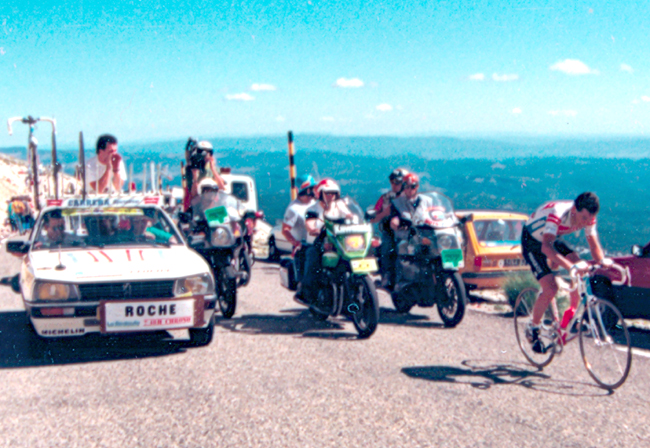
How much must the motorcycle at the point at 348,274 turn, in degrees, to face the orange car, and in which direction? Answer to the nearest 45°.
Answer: approximately 90° to its left

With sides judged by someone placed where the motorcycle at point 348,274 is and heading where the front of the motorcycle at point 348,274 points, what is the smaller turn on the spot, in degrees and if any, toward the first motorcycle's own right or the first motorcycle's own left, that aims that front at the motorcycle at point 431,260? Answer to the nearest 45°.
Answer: approximately 90° to the first motorcycle's own left

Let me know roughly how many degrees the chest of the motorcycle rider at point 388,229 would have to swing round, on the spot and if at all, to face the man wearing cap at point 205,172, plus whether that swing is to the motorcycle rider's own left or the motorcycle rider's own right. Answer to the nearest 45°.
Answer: approximately 135° to the motorcycle rider's own right

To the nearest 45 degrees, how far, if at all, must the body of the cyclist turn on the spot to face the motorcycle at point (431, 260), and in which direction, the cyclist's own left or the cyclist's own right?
approximately 180°

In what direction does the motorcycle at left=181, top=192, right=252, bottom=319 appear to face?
toward the camera

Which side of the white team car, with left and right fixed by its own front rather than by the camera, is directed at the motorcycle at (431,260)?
left

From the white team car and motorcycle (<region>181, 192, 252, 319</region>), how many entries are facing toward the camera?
2

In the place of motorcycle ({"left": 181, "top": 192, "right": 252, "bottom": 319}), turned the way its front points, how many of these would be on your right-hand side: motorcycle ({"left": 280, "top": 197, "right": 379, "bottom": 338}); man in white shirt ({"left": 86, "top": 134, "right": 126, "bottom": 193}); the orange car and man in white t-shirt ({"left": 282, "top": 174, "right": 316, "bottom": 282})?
1

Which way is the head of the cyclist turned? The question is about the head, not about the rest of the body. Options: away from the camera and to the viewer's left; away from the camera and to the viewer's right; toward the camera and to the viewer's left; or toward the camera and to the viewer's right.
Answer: toward the camera and to the viewer's right

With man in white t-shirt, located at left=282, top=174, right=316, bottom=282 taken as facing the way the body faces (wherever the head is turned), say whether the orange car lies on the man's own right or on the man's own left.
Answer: on the man's own left

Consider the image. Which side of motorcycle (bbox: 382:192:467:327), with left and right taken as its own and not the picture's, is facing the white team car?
right

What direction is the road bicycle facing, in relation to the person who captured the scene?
facing the viewer and to the right of the viewer

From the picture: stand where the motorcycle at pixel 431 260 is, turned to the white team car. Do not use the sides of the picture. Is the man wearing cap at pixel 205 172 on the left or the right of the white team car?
right

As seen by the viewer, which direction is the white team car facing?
toward the camera

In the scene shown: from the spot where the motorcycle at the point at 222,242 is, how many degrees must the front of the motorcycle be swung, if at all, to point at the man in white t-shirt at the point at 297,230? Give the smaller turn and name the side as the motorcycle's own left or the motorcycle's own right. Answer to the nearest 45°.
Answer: approximately 90° to the motorcycle's own left
